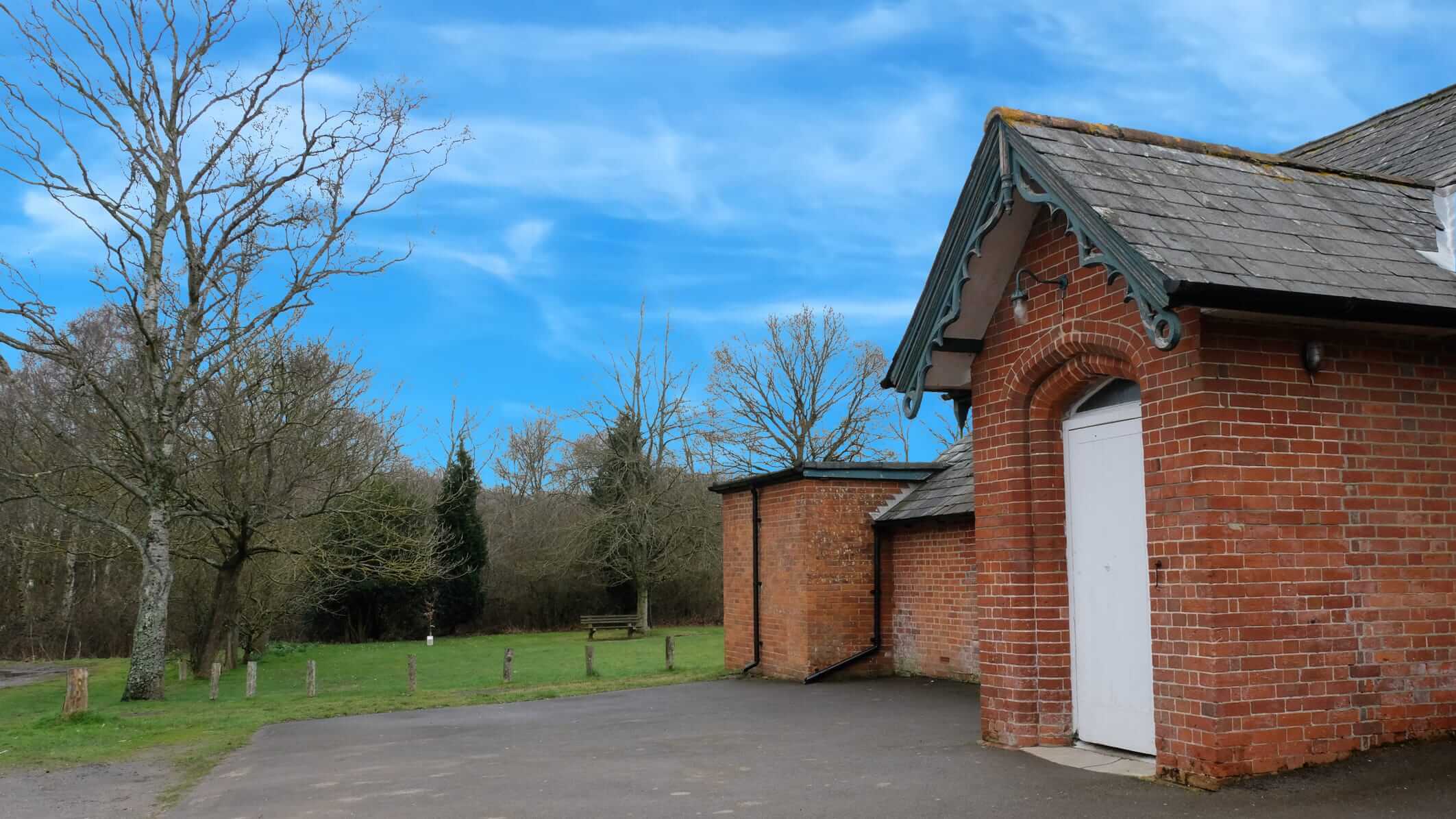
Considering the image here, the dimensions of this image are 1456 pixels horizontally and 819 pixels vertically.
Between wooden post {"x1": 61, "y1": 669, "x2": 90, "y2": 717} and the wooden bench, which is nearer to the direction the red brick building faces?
the wooden post

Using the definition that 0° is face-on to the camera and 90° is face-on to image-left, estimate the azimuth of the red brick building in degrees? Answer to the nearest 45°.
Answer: approximately 45°

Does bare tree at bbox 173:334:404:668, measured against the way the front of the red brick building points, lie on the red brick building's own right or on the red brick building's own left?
on the red brick building's own right

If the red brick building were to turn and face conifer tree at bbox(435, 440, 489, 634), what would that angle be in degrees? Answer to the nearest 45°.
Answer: approximately 90° to its right

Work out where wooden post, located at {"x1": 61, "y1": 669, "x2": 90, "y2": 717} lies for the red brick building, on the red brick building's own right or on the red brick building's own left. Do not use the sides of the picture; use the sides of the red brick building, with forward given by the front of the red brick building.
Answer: on the red brick building's own right

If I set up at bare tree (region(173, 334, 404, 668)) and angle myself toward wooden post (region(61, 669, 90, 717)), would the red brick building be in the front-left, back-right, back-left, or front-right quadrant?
front-left

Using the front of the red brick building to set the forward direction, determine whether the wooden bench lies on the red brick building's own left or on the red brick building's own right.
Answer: on the red brick building's own right

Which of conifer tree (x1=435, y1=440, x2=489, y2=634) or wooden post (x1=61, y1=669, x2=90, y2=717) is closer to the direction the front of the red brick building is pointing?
the wooden post
